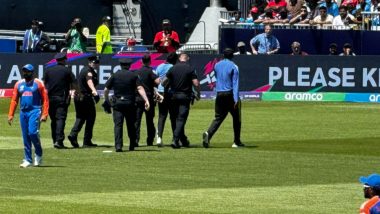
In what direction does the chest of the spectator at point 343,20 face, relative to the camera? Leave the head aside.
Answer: toward the camera

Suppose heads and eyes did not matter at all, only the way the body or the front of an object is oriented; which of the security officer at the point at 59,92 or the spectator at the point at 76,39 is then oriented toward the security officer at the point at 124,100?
the spectator

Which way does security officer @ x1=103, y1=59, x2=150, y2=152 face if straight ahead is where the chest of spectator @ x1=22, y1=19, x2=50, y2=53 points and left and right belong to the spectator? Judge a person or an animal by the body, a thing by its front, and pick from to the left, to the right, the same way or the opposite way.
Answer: the opposite way

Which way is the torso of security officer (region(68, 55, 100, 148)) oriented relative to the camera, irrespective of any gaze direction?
to the viewer's right

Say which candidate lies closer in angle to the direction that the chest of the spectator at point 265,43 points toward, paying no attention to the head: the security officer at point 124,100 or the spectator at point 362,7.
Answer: the security officer

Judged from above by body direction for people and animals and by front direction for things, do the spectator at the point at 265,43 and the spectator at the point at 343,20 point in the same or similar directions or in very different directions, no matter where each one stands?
same or similar directions

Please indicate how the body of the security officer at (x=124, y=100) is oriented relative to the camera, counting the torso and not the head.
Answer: away from the camera

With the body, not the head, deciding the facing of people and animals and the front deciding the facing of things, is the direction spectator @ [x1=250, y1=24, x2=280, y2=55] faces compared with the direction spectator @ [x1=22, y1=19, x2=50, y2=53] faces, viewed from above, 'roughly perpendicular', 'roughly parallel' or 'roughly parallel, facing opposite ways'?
roughly parallel

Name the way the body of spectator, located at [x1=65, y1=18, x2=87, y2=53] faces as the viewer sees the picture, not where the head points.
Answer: toward the camera

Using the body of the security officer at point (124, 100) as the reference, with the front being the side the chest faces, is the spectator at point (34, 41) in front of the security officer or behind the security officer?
in front

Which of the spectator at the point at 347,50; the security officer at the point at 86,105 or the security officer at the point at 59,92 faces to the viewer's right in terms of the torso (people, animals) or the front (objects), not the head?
the security officer at the point at 86,105
